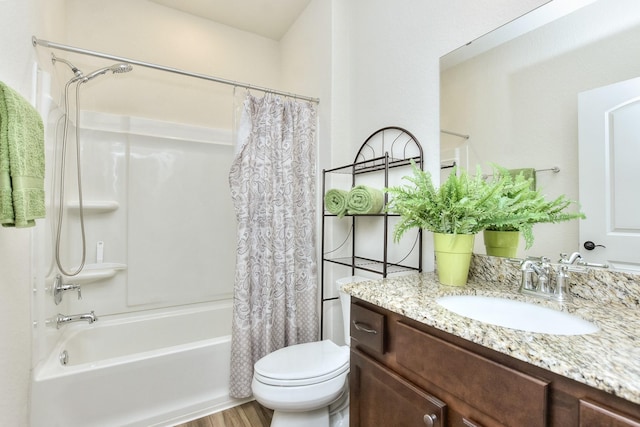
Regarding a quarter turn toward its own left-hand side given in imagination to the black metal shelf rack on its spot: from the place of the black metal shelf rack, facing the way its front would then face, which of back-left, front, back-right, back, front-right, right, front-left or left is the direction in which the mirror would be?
front

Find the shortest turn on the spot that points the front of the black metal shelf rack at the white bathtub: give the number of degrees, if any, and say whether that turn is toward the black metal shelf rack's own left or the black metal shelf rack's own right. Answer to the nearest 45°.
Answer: approximately 45° to the black metal shelf rack's own right

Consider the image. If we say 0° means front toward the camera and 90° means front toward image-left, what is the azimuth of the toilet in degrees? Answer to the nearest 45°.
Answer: approximately 45°

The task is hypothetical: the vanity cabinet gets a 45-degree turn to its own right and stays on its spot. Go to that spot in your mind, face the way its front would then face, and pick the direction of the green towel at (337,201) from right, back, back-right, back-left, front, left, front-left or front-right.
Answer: front-right

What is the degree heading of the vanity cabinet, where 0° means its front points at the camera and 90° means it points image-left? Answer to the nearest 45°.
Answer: approximately 45°

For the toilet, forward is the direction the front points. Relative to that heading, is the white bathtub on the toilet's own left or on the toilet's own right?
on the toilet's own right

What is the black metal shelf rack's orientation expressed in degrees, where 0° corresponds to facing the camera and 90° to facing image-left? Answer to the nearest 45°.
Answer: approximately 45°
